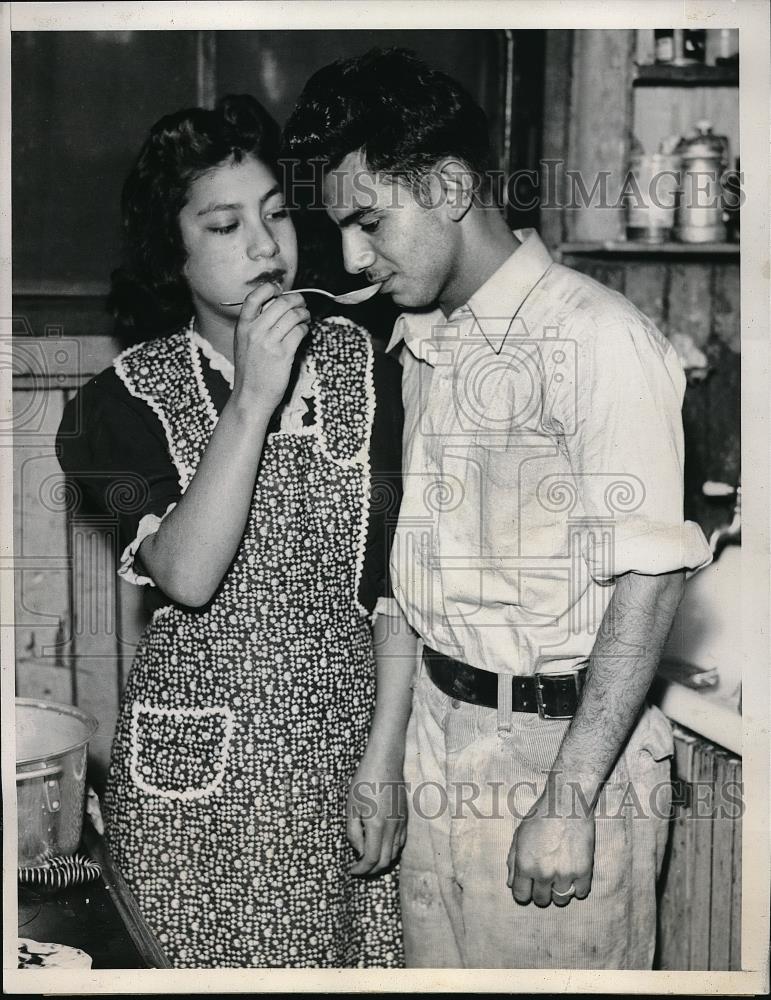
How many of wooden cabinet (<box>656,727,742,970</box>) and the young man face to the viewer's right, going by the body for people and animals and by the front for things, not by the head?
0

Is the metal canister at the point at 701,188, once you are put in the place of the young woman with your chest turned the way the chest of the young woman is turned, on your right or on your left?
on your left

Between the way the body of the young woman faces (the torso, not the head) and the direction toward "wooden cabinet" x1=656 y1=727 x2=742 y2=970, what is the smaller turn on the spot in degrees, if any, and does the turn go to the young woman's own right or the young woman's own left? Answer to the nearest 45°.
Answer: approximately 45° to the young woman's own left

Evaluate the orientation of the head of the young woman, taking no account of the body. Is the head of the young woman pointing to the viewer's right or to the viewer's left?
to the viewer's right

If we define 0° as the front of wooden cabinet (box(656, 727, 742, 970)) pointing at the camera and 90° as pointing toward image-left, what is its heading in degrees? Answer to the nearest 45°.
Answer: approximately 45°

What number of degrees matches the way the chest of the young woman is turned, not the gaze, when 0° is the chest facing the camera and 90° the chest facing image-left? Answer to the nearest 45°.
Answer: approximately 315°
